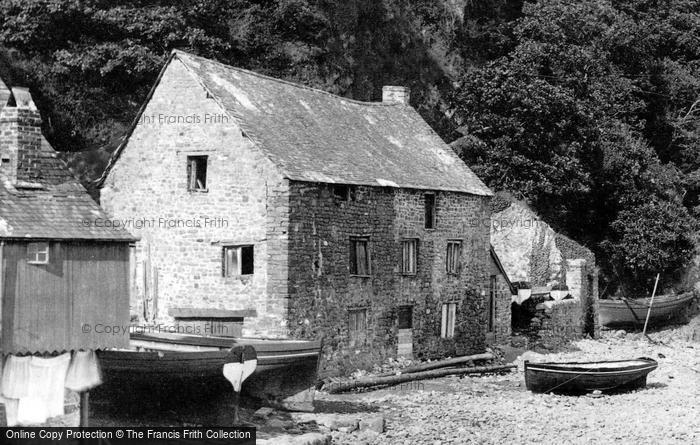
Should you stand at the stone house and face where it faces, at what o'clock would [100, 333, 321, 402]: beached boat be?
The beached boat is roughly at 2 o'clock from the stone house.

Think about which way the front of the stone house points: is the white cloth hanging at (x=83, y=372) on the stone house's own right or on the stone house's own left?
on the stone house's own right

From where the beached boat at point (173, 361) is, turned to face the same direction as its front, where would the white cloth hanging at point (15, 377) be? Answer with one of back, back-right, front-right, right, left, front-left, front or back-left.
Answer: front-left

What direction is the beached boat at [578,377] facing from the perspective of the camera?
to the viewer's left

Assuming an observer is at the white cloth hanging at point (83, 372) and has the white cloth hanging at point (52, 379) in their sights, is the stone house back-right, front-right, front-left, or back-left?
back-right

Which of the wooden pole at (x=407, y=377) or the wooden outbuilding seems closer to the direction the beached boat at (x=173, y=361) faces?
the wooden outbuilding

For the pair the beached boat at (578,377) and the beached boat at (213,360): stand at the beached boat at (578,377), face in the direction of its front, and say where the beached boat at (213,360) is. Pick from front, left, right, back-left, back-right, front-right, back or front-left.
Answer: front-left

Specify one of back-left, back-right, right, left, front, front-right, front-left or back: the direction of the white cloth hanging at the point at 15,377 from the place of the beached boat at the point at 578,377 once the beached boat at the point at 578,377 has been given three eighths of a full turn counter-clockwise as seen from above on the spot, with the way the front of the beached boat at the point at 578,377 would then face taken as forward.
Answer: right

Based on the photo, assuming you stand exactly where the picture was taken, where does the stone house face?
facing the viewer and to the right of the viewer

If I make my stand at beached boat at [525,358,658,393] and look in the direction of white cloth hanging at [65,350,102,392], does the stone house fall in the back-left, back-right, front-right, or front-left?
front-right
